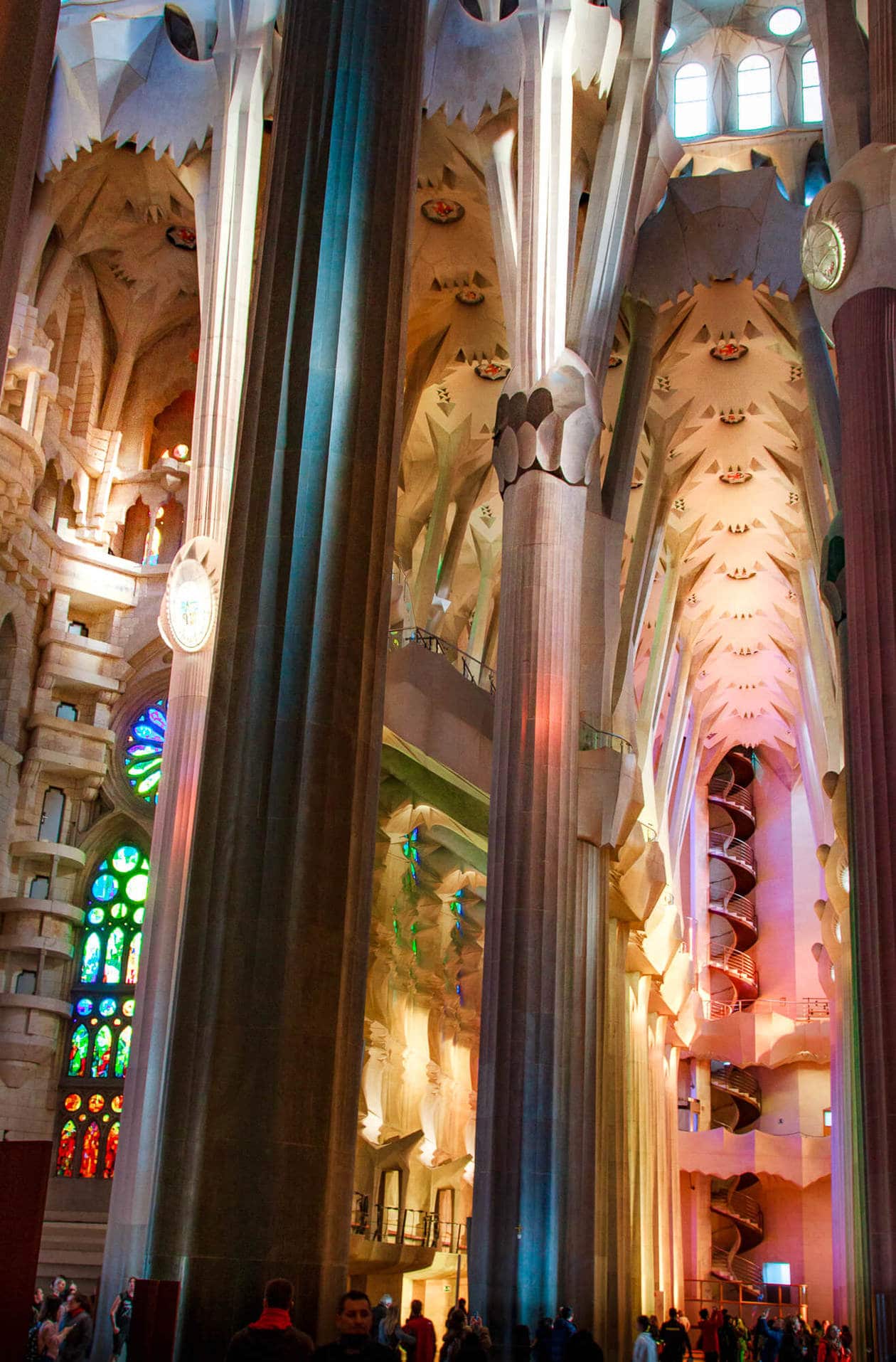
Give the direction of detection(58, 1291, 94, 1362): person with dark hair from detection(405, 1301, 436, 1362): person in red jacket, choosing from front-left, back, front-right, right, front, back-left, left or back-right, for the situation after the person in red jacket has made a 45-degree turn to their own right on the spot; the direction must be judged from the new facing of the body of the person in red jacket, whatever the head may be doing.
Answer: back

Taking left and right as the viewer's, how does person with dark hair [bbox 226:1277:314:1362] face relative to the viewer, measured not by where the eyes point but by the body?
facing away from the viewer

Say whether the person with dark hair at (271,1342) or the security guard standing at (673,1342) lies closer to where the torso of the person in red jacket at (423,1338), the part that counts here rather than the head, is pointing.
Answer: the security guard standing

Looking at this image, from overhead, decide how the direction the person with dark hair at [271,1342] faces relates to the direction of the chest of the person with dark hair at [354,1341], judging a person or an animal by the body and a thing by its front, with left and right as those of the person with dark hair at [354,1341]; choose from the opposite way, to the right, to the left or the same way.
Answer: the opposite way

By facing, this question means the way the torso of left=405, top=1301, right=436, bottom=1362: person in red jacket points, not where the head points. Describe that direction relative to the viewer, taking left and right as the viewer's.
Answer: facing away from the viewer

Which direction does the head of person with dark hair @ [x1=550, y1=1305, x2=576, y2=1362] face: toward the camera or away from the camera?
away from the camera

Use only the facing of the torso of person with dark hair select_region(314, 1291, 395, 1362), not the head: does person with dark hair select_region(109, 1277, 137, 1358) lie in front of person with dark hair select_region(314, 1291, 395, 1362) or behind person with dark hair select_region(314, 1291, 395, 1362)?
behind
